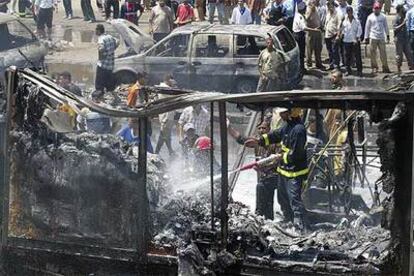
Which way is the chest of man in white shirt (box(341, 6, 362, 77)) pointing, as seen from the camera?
toward the camera

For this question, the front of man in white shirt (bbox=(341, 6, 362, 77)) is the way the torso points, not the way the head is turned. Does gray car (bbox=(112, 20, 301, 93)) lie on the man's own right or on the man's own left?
on the man's own right

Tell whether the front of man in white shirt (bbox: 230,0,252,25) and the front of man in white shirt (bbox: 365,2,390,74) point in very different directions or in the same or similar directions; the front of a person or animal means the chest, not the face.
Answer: same or similar directions

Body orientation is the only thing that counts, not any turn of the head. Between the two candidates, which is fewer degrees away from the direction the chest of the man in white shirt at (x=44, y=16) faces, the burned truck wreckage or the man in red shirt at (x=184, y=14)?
the burned truck wreckage

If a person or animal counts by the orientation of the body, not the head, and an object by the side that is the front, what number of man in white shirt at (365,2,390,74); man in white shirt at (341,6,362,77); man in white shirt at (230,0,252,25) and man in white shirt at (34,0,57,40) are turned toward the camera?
4

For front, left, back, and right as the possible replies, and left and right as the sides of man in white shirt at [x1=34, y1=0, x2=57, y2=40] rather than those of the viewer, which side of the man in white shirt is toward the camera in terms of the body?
front

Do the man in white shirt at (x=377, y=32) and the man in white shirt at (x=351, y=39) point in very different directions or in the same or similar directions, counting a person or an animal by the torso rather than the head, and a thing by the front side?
same or similar directions

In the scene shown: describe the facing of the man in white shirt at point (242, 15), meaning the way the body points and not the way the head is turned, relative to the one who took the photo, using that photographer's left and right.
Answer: facing the viewer
